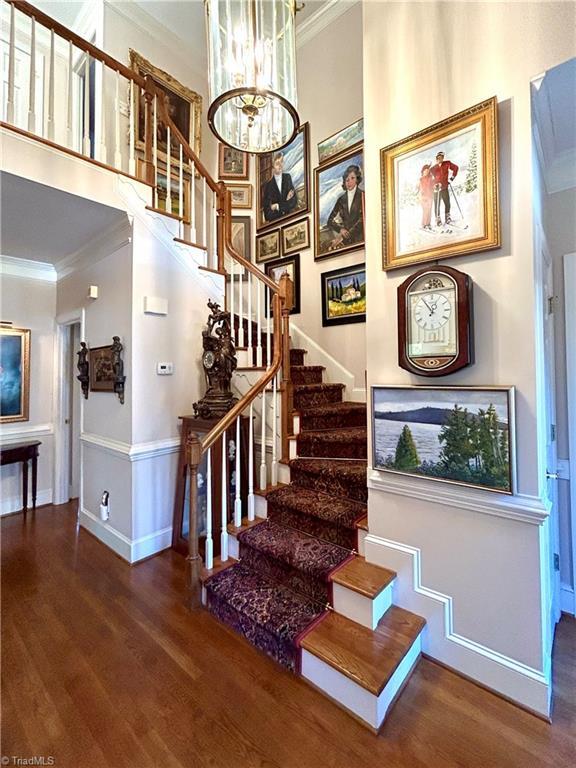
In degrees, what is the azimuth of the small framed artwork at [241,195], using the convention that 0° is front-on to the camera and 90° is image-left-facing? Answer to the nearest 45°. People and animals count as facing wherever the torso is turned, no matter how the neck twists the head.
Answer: approximately 0°

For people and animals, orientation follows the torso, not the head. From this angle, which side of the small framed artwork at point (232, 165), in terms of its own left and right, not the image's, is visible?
front

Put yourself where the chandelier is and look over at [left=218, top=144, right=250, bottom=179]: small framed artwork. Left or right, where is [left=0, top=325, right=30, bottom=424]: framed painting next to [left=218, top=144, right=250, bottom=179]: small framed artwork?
left

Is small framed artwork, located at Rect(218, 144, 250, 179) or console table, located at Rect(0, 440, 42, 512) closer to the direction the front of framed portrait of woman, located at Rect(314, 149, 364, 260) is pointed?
the console table

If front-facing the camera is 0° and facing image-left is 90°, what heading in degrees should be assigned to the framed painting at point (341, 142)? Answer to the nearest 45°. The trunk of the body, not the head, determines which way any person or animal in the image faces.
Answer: approximately 45°

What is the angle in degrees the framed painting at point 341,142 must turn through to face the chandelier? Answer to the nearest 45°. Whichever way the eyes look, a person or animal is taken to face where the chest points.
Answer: approximately 45° to its left

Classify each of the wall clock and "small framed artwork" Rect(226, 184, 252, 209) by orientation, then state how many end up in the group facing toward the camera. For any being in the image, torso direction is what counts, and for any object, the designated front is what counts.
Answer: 2

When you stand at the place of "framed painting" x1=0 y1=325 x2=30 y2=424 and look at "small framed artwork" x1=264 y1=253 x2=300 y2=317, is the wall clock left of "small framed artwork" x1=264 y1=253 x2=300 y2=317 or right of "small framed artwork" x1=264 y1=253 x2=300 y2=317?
right

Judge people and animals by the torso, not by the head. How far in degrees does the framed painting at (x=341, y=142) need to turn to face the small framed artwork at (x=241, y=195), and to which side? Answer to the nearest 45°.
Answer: approximately 90° to its right

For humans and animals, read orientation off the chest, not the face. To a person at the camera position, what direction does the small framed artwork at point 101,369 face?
facing the viewer and to the left of the viewer

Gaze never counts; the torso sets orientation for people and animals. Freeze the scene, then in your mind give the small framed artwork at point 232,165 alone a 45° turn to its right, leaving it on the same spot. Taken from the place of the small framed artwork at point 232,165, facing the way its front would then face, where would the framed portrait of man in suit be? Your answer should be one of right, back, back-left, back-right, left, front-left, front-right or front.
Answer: left

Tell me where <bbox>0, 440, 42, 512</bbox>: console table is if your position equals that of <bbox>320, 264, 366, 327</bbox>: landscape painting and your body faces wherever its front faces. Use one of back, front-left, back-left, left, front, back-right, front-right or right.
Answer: front-right

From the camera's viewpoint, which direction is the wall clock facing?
toward the camera

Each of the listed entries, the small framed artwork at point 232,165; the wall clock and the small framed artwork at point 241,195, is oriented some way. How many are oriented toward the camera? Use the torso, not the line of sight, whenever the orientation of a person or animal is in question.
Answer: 3
